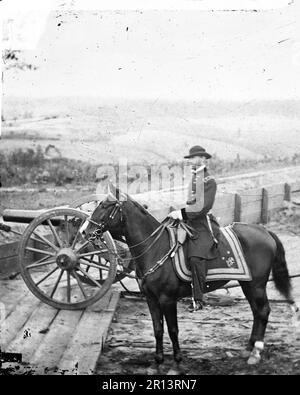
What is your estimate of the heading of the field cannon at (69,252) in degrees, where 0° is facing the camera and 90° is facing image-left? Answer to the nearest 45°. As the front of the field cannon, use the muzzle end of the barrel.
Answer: approximately 90°

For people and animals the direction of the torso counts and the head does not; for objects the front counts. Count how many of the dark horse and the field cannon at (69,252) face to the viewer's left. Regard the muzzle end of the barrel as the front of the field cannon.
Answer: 2

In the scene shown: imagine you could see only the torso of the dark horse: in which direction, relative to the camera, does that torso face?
to the viewer's left

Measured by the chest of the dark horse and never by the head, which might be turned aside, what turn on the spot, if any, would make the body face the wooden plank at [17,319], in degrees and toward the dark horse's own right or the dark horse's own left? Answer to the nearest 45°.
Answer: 0° — it already faces it

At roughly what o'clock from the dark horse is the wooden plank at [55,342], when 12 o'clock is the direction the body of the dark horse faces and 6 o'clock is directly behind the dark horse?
The wooden plank is roughly at 12 o'clock from the dark horse.
